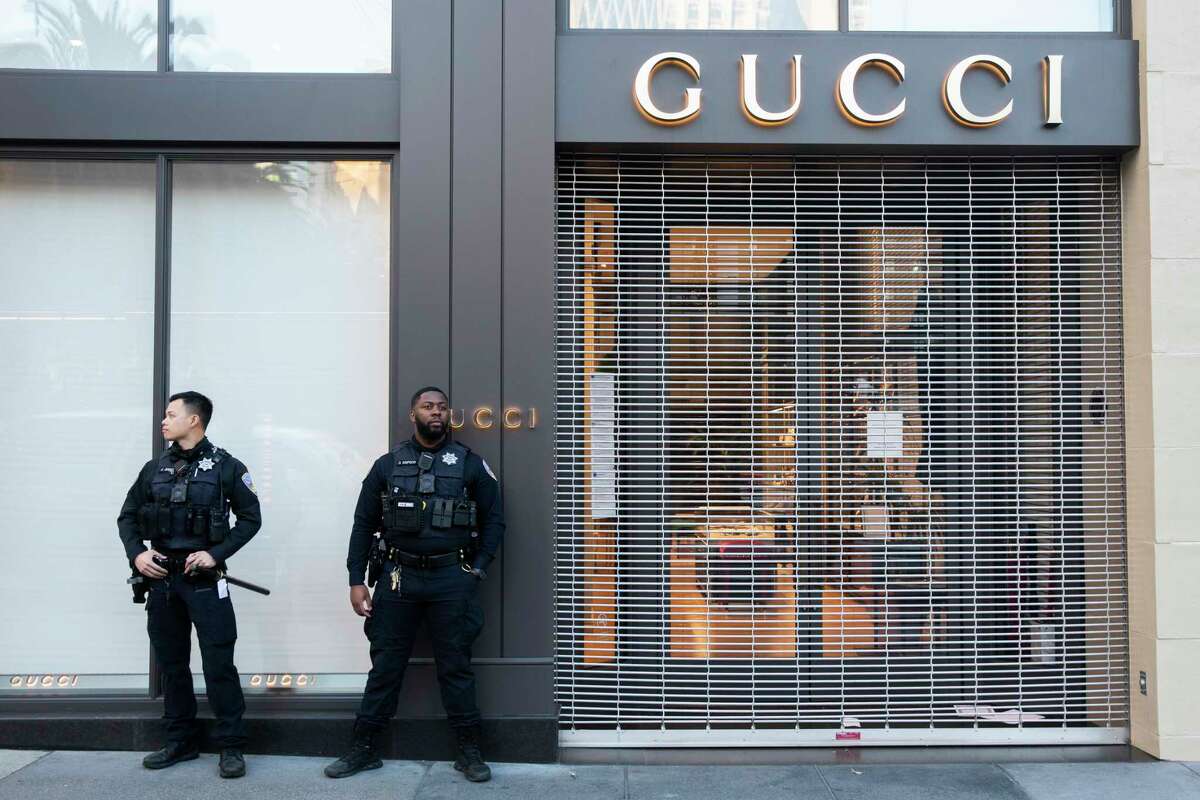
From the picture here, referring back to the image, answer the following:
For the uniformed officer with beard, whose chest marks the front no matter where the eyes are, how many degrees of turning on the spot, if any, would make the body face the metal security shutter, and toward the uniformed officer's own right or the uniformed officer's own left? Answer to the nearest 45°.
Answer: approximately 90° to the uniformed officer's own left

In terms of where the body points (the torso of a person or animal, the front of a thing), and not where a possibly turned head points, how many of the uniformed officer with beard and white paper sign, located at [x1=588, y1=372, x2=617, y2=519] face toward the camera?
2

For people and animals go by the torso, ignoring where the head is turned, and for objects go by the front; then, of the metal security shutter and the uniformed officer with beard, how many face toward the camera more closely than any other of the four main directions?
2

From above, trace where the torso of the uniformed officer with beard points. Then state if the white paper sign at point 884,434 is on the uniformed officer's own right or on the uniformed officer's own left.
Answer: on the uniformed officer's own left

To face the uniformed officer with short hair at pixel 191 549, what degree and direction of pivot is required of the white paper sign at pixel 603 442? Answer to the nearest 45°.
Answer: approximately 90° to its right

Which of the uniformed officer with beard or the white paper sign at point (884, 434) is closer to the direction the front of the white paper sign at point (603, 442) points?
the uniformed officer with beard

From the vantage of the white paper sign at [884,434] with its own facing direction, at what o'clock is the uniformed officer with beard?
The uniformed officer with beard is roughly at 2 o'clock from the white paper sign.

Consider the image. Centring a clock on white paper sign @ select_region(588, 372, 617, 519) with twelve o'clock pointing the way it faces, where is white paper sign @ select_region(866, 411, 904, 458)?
white paper sign @ select_region(866, 411, 904, 458) is roughly at 9 o'clock from white paper sign @ select_region(588, 372, 617, 519).

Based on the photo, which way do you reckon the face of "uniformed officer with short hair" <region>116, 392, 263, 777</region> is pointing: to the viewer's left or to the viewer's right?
to the viewer's left

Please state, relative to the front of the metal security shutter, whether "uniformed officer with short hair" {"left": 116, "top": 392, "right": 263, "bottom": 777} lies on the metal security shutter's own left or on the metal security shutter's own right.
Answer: on the metal security shutter's own right

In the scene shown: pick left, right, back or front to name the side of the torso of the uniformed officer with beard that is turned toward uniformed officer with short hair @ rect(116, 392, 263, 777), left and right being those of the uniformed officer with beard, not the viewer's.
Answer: right
